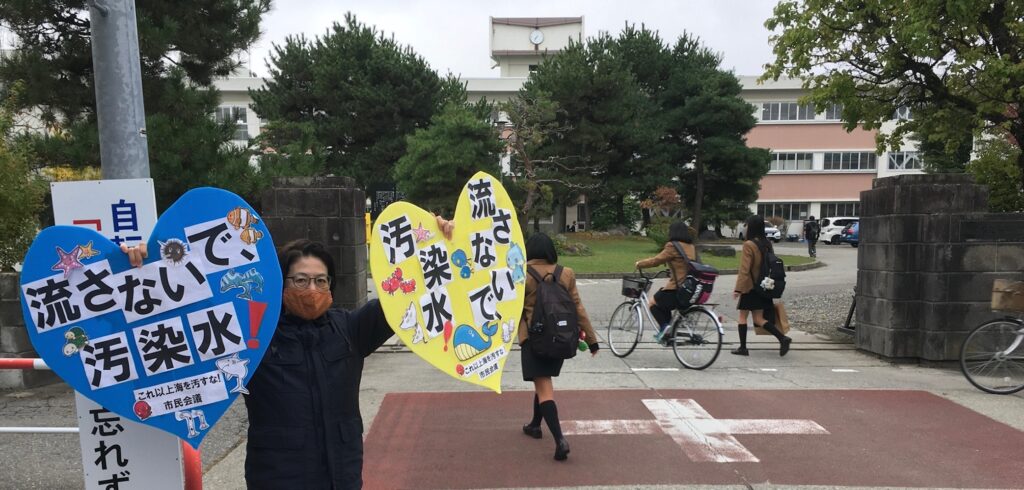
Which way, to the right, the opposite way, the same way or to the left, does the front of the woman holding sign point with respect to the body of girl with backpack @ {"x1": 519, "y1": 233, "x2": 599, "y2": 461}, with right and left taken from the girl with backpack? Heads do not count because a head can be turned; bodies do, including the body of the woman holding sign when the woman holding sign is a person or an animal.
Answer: the opposite way

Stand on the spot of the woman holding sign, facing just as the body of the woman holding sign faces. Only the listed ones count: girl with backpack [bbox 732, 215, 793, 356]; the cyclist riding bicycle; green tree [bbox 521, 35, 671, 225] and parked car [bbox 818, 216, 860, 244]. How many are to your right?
0

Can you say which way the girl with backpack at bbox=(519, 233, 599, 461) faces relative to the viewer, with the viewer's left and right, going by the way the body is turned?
facing away from the viewer and to the left of the viewer

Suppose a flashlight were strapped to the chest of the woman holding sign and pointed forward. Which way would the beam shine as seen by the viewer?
toward the camera

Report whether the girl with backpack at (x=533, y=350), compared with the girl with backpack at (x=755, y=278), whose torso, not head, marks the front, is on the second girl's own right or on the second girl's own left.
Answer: on the second girl's own left

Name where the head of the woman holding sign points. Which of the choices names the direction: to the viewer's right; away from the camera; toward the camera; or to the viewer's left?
toward the camera

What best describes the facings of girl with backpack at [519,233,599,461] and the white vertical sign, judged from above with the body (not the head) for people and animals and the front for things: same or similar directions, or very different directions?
very different directions

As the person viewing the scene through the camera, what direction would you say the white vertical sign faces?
facing the viewer

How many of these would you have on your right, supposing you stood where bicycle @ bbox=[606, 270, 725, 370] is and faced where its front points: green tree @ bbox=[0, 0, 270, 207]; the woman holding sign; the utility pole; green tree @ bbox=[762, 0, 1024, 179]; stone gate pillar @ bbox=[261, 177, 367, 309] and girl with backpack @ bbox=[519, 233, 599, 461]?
1

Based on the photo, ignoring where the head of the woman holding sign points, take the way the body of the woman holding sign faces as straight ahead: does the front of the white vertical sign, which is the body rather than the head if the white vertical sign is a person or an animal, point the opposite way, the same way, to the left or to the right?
the same way

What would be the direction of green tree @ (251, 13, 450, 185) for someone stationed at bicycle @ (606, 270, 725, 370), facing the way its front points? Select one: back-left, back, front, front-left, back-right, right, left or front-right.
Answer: front

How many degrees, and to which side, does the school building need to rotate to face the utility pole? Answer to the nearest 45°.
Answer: approximately 45° to its right
